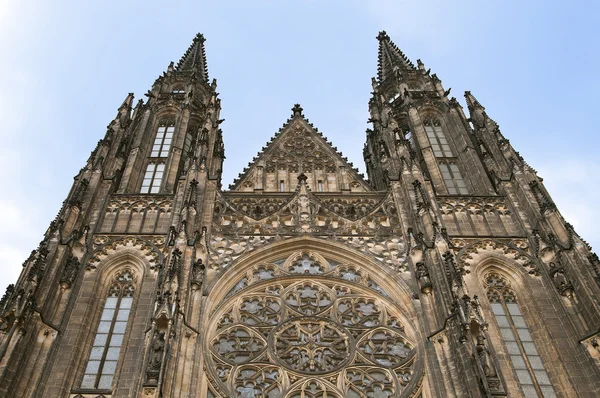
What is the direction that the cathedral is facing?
toward the camera
